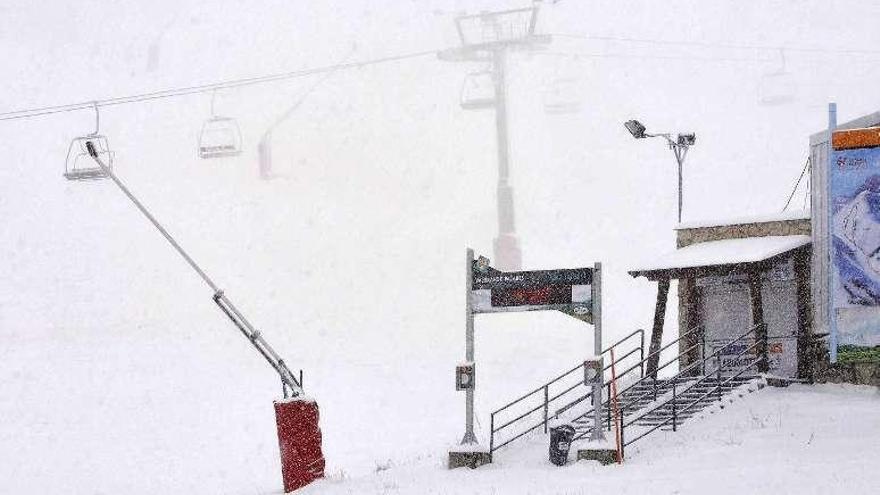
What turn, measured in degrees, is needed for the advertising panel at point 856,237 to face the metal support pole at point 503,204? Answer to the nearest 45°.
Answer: approximately 135° to its right

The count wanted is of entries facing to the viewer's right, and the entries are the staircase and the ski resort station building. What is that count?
0

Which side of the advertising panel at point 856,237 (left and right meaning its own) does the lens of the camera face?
front

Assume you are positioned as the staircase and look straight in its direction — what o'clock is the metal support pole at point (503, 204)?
The metal support pole is roughly at 4 o'clock from the staircase.

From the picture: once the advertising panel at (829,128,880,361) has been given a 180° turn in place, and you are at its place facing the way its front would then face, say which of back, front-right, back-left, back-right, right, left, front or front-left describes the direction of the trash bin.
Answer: back-left

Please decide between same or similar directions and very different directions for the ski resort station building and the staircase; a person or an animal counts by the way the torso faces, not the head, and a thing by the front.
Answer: same or similar directions

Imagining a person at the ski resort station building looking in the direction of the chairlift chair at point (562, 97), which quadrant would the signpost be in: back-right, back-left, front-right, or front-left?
back-left

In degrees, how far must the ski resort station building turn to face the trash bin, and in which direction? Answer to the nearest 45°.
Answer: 0° — it already faces it

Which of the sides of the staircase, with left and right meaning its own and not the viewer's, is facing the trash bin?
front

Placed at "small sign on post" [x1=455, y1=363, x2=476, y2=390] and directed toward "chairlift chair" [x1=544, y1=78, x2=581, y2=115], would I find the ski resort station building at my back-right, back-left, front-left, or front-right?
front-right

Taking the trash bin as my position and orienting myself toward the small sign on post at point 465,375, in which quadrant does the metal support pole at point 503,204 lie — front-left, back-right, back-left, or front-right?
front-right

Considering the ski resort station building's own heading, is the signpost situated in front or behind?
in front

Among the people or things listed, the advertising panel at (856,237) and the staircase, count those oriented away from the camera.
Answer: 0

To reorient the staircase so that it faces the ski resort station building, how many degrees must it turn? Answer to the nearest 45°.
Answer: approximately 180°

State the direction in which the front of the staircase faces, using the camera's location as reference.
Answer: facing the viewer and to the left of the viewer

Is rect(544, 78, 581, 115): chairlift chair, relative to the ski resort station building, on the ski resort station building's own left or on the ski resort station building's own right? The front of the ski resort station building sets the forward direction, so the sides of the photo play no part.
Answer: on the ski resort station building's own right

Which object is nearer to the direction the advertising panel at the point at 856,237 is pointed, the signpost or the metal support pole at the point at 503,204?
the signpost
